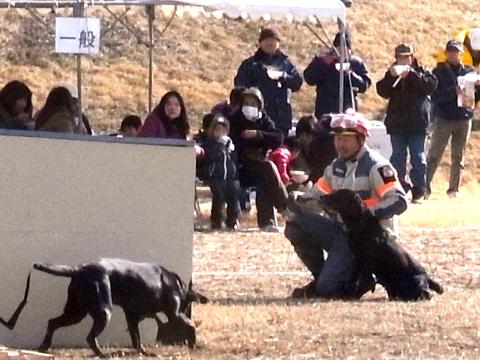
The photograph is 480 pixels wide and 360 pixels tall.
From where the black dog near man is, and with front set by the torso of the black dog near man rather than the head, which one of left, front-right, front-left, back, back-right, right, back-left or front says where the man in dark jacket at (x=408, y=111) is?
right

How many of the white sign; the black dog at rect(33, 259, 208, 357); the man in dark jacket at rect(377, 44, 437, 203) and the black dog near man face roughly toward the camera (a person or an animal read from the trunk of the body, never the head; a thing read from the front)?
2

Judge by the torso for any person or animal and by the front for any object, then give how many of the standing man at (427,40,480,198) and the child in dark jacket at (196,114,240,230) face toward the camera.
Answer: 2

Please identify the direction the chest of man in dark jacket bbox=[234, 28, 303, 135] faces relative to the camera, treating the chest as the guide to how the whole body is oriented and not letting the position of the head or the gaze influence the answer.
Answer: toward the camera

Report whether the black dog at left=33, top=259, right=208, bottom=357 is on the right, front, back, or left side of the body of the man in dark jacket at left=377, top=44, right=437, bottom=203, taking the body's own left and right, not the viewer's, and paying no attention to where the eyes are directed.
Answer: front

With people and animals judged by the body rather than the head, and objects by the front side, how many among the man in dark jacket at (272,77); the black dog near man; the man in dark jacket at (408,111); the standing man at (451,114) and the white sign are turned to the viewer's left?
1

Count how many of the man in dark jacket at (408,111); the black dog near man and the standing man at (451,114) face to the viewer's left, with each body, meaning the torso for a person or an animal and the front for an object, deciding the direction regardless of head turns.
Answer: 1

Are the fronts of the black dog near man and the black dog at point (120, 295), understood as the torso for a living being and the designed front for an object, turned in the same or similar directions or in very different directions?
very different directions

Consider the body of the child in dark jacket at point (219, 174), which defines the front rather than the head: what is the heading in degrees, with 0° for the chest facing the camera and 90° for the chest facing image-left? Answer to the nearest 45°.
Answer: approximately 0°

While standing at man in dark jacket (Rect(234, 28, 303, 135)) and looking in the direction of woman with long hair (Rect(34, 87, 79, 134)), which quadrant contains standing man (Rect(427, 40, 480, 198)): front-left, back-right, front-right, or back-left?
back-left

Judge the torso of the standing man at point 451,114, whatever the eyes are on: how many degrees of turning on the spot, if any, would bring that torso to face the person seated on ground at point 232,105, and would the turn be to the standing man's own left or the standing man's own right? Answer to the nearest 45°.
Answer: approximately 45° to the standing man's own right

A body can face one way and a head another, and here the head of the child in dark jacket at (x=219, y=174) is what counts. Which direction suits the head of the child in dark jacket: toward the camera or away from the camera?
toward the camera

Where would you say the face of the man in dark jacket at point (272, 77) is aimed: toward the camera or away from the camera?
toward the camera

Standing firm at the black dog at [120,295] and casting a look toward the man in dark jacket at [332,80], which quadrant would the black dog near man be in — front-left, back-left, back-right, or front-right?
front-right

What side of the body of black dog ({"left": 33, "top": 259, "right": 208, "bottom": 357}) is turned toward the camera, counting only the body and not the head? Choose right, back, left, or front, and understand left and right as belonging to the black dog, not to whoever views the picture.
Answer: right
